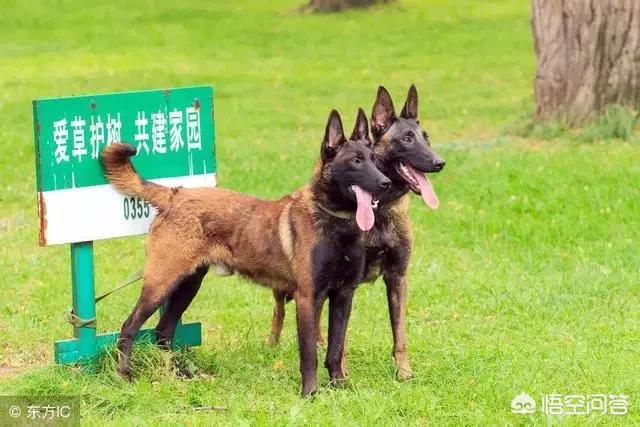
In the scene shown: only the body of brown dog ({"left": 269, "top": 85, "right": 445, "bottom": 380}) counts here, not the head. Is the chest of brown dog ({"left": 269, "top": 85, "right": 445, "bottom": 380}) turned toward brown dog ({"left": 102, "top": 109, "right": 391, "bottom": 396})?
no

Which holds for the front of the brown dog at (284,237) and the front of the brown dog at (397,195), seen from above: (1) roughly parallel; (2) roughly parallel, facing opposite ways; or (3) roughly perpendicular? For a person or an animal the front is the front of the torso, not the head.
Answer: roughly parallel

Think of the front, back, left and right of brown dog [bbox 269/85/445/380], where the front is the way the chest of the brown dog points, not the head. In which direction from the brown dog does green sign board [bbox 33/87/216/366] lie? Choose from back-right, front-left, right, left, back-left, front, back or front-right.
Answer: back-right

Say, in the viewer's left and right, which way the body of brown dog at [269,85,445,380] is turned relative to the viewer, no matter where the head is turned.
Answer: facing the viewer and to the right of the viewer

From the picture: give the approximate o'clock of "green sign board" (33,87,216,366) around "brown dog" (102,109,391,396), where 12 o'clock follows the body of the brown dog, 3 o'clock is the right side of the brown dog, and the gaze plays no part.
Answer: The green sign board is roughly at 5 o'clock from the brown dog.

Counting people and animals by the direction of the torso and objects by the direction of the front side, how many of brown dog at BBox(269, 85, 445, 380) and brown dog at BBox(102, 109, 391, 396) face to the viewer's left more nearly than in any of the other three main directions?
0

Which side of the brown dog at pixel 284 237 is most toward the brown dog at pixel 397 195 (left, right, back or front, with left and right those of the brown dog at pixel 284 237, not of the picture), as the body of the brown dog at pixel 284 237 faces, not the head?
left

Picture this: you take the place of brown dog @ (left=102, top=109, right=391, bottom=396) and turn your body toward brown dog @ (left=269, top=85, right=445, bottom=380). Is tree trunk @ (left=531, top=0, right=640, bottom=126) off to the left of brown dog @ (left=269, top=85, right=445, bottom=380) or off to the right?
left

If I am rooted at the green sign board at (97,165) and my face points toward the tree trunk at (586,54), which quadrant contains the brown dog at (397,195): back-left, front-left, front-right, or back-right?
front-right

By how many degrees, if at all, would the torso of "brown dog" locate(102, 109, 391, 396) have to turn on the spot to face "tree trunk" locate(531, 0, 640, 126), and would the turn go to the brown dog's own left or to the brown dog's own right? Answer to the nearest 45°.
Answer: approximately 90° to the brown dog's own left
